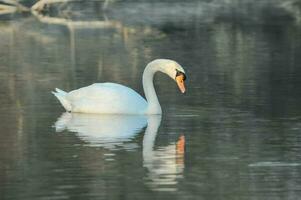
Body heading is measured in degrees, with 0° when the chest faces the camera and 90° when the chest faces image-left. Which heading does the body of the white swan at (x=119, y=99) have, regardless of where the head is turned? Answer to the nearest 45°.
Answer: approximately 270°
